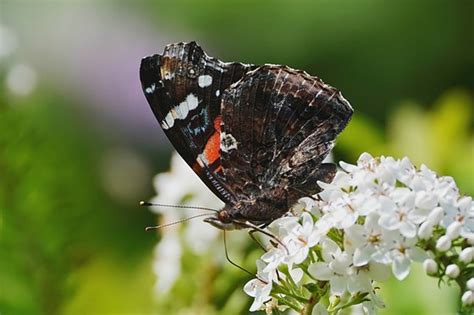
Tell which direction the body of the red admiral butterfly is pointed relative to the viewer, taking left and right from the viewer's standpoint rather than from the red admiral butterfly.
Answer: facing to the left of the viewer
